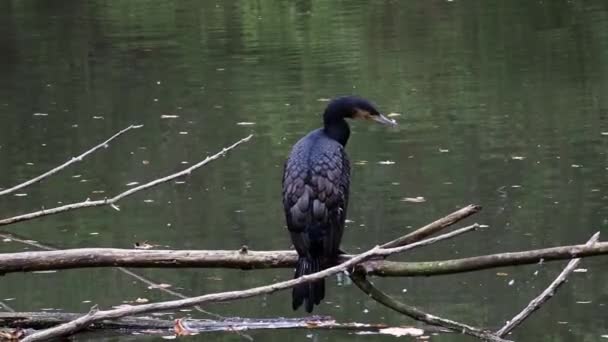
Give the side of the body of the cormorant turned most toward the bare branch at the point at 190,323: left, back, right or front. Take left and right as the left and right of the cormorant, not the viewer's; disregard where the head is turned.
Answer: left

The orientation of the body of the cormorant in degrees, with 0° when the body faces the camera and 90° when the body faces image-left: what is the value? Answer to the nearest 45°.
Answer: approximately 225°

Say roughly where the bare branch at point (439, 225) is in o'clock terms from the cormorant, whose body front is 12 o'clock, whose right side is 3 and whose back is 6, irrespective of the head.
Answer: The bare branch is roughly at 3 o'clock from the cormorant.
